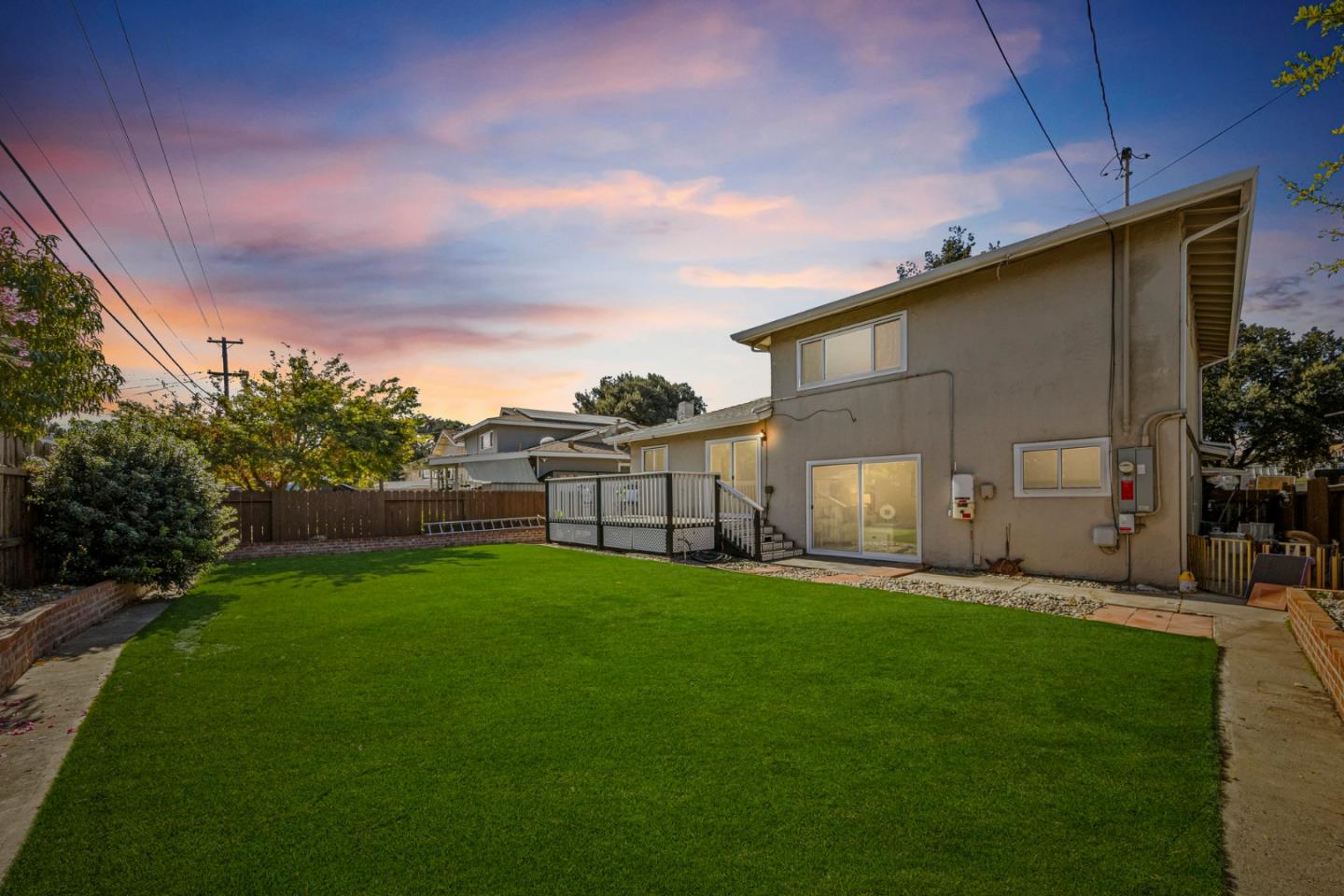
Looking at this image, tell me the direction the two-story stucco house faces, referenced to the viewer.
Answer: facing away from the viewer and to the right of the viewer

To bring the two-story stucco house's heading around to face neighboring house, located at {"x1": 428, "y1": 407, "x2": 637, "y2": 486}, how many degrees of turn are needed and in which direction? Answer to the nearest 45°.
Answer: approximately 90° to its left

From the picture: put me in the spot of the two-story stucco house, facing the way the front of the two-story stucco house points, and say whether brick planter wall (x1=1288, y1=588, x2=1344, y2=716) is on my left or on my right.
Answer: on my right

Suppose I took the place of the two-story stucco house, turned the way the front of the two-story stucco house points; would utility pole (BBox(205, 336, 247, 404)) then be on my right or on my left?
on my left

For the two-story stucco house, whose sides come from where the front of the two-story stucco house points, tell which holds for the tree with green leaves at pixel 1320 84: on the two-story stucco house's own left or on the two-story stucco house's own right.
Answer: on the two-story stucco house's own right

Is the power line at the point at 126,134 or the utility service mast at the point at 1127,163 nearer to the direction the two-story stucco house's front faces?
the utility service mast
